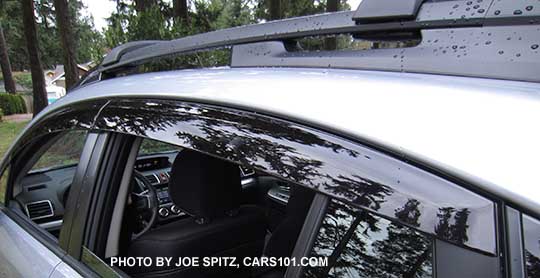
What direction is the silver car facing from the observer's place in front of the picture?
facing away from the viewer and to the left of the viewer
